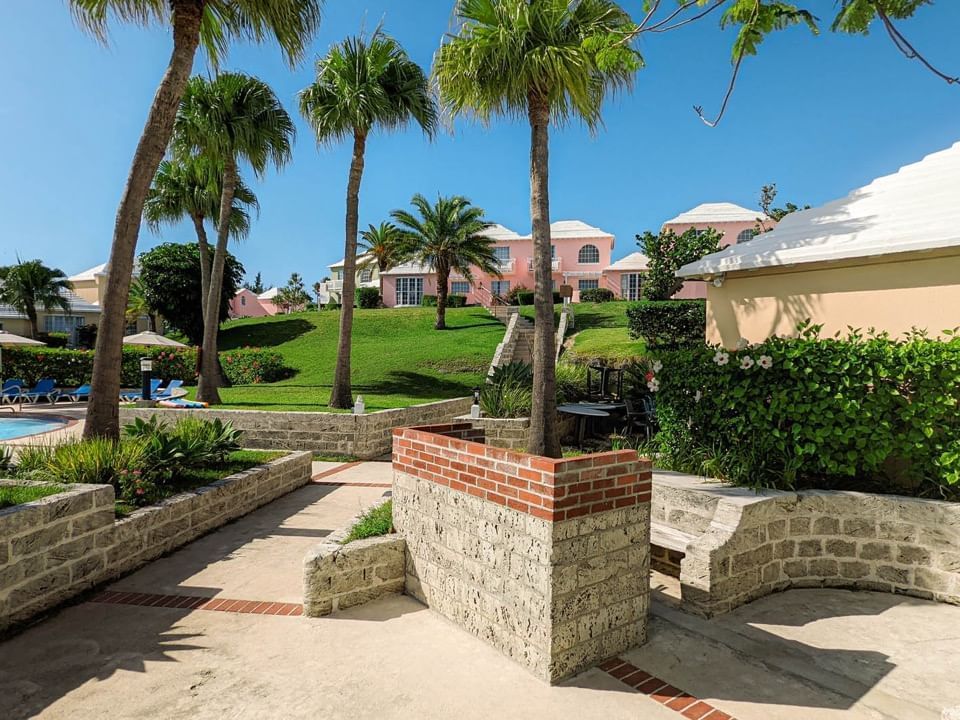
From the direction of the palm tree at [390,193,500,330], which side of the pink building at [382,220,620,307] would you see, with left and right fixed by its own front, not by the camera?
front

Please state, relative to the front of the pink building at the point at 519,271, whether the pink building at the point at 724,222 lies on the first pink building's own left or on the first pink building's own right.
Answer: on the first pink building's own left

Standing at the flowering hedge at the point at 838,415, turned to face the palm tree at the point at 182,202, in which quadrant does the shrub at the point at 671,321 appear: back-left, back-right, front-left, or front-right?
front-right

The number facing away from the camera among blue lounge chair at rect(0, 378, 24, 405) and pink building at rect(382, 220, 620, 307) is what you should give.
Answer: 0

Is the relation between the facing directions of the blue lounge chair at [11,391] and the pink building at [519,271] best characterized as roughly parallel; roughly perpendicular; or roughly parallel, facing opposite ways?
roughly parallel

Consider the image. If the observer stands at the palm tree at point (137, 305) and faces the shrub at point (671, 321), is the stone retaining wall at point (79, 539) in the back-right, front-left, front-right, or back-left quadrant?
front-right

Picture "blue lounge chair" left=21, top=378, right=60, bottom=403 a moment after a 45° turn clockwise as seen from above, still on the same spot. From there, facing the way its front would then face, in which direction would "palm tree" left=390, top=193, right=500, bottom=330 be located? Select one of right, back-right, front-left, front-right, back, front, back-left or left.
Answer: back

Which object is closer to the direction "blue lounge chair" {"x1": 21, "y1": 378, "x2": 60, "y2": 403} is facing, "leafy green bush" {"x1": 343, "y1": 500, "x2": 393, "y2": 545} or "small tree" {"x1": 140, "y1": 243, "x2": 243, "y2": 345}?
the leafy green bush

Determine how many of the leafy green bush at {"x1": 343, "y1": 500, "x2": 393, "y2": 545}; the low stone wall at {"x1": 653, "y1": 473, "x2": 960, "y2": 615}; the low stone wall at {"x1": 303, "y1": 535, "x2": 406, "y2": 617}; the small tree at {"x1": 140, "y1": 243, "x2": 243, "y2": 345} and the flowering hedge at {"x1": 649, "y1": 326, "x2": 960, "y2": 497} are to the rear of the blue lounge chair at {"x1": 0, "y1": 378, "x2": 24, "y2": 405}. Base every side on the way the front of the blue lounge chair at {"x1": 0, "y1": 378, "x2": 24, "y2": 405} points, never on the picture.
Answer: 1

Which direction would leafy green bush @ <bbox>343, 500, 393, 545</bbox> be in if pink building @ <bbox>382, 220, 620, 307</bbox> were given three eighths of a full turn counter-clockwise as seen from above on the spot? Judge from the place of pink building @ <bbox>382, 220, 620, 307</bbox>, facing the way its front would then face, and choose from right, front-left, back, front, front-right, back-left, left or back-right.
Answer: back-right

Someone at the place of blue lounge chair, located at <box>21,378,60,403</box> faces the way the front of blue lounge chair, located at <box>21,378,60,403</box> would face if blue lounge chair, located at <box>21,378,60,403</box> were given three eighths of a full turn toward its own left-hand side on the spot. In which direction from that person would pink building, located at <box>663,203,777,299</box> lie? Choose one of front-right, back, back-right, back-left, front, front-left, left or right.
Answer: front

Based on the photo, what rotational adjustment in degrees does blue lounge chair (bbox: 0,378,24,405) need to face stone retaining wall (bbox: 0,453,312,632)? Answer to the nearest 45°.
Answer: approximately 45° to its left

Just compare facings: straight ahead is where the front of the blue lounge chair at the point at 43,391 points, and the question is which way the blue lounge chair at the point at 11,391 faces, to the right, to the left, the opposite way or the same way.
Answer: the same way

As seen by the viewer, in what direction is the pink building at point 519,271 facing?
toward the camera

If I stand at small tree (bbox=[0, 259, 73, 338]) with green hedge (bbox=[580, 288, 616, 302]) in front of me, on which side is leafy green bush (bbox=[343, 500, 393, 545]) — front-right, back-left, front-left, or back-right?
front-right

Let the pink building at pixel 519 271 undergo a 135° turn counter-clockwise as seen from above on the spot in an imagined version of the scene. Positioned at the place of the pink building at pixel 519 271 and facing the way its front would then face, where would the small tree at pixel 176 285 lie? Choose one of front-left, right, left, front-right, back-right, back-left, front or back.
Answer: back

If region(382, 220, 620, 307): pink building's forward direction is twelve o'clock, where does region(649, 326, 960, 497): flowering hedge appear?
The flowering hedge is roughly at 12 o'clock from the pink building.

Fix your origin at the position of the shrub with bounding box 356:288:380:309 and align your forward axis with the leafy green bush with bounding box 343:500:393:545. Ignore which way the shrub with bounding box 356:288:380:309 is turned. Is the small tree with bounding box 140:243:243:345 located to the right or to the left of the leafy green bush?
right

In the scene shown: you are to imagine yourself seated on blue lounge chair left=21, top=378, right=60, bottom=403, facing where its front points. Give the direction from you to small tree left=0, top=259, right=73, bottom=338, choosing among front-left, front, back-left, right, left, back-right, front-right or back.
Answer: back-right
